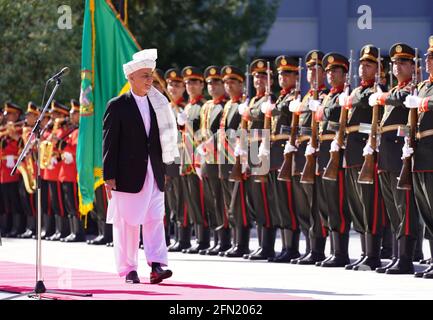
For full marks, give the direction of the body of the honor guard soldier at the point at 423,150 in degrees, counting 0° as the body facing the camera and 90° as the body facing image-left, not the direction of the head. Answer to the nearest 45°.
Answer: approximately 45°

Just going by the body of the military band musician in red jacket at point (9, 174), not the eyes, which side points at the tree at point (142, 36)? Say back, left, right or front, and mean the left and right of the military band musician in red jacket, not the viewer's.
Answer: back

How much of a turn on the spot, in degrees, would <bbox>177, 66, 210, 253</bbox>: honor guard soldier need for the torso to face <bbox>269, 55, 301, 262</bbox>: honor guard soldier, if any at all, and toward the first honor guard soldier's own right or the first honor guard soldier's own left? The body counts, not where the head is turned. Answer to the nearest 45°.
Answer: approximately 90° to the first honor guard soldier's own left

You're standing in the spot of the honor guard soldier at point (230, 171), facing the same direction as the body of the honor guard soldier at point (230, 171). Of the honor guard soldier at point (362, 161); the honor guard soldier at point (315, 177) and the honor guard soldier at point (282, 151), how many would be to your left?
3

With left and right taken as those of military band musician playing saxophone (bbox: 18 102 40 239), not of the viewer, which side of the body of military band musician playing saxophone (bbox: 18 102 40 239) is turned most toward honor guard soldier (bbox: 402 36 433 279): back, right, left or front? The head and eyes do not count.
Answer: left

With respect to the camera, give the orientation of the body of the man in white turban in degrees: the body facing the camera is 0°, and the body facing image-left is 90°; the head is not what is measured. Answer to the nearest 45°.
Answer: approximately 315°

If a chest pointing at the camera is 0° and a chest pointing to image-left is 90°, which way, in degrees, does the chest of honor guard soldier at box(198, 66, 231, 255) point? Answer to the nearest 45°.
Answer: approximately 45°

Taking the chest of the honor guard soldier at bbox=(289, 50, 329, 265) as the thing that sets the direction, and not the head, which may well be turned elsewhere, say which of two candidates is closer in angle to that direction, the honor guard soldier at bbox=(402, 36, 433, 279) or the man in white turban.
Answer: the man in white turban

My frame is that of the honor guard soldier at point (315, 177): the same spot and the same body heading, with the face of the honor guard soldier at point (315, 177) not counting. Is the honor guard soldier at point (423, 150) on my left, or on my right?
on my left
